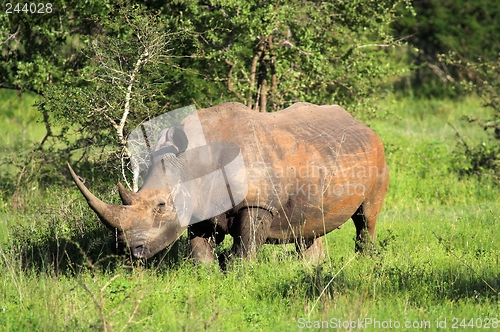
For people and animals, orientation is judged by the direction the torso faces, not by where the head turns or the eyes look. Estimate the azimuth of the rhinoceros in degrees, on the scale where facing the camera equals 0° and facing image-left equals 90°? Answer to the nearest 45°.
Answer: approximately 90°

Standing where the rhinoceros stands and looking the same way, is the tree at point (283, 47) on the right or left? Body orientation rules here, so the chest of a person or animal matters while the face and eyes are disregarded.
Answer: on its right

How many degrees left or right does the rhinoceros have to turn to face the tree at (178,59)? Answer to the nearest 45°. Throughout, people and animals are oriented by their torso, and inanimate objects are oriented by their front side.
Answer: approximately 90° to its right
